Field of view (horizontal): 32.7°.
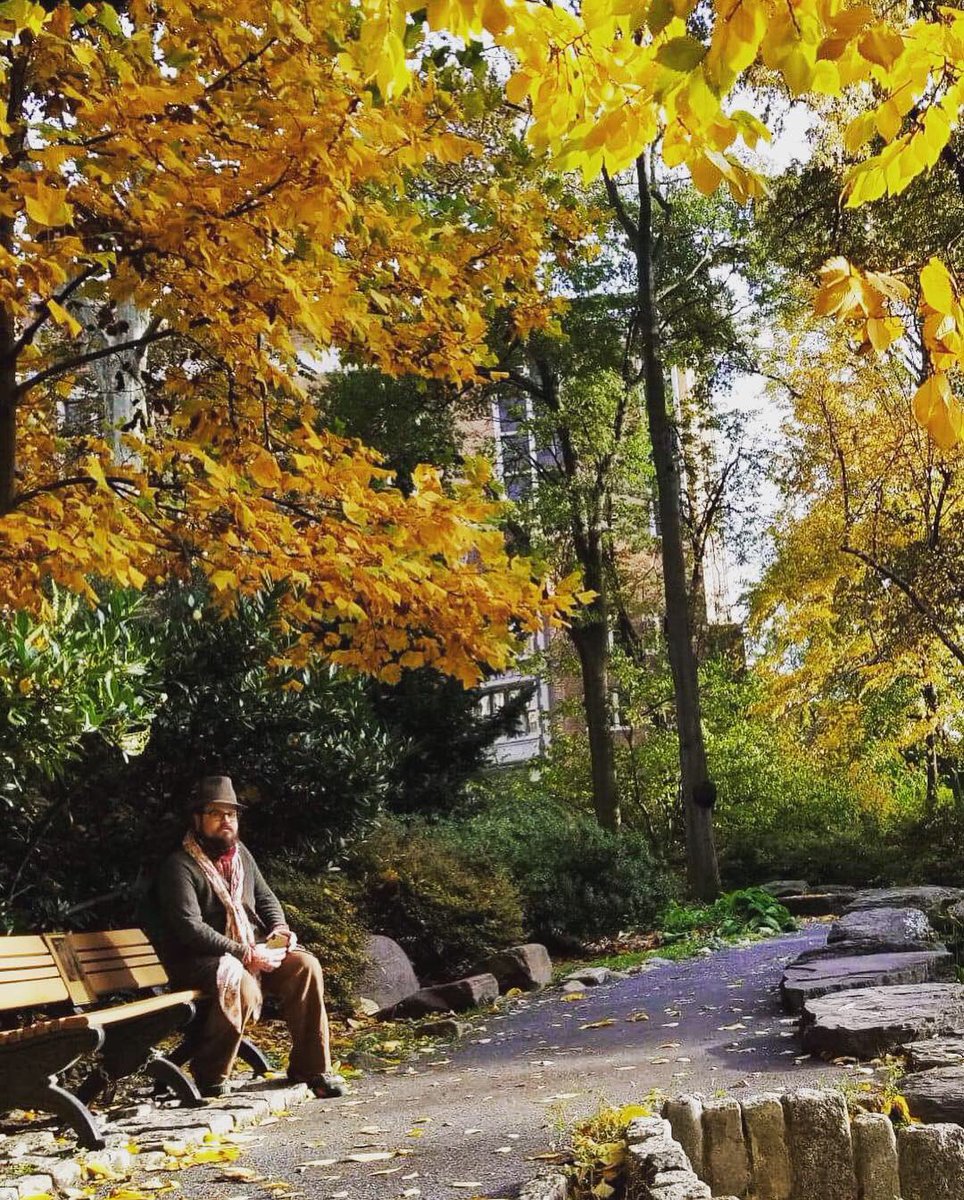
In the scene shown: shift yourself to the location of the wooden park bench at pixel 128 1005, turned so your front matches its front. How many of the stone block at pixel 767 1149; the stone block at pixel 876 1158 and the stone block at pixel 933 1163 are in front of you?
3

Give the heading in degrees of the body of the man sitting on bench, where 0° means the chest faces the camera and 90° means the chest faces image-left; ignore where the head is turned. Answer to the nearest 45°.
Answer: approximately 315°

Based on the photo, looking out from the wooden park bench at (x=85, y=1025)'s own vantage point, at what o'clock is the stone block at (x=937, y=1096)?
The stone block is roughly at 12 o'clock from the wooden park bench.

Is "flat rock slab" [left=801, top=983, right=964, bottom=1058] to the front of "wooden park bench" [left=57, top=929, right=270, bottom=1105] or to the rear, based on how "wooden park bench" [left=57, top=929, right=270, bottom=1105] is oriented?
to the front

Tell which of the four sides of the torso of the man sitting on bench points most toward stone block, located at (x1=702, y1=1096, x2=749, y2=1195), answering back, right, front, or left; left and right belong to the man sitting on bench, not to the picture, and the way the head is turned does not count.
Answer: front

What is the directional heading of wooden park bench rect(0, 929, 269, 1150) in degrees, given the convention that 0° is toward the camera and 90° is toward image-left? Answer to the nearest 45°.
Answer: approximately 315°

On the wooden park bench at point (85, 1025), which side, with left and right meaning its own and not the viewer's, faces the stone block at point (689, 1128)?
front

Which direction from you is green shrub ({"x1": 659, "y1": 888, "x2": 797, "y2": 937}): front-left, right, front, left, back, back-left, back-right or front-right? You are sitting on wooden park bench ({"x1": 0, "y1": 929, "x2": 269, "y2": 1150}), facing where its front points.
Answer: left

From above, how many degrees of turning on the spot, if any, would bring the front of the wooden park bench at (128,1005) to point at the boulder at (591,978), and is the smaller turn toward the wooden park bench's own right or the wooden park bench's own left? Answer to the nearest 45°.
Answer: approximately 90° to the wooden park bench's own left

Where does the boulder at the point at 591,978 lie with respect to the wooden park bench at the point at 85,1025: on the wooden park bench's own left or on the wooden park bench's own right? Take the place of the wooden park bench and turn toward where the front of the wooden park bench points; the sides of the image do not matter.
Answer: on the wooden park bench's own left
